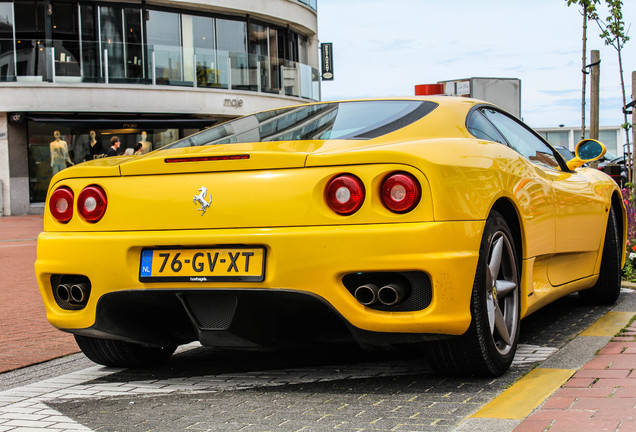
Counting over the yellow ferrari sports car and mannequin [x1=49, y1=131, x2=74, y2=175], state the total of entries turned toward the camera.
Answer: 1

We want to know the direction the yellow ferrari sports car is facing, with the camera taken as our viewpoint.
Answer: facing away from the viewer and to the right of the viewer

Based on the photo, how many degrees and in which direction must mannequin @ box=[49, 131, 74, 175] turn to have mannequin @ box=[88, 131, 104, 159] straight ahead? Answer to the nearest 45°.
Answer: approximately 45° to its left

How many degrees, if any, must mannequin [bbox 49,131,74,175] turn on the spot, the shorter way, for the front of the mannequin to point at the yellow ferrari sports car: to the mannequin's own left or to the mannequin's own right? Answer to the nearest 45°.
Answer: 0° — it already faces it

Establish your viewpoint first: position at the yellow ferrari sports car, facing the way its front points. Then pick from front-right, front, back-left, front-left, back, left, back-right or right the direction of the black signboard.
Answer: front-left

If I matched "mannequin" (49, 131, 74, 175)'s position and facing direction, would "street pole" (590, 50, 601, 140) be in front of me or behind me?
in front

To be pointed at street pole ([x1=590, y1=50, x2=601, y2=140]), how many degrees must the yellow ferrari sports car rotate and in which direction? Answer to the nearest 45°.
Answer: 0° — it already faces it

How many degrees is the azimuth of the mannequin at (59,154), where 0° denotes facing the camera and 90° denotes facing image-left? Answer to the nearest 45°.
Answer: approximately 0°

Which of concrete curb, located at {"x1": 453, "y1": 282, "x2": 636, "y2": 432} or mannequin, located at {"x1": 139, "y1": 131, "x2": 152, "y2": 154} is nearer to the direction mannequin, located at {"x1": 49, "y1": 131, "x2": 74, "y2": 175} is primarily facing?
the concrete curb

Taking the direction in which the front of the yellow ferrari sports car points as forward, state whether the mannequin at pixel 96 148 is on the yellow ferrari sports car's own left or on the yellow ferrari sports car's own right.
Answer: on the yellow ferrari sports car's own left

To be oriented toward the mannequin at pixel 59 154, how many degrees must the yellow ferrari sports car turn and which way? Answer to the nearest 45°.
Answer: approximately 45° to its left

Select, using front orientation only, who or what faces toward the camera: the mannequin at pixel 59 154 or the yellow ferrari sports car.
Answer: the mannequin

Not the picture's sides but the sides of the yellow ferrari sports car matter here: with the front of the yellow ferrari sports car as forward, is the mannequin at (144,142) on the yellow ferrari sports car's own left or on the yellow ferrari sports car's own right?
on the yellow ferrari sports car's own left
